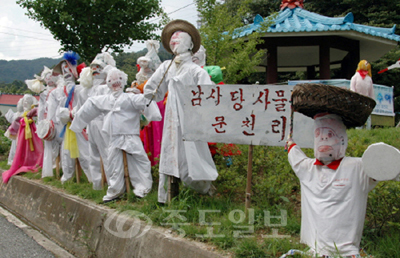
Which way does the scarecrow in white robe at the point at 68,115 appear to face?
toward the camera

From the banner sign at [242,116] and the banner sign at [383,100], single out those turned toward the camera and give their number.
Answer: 2

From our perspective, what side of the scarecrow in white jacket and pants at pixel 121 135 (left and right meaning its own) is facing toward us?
front

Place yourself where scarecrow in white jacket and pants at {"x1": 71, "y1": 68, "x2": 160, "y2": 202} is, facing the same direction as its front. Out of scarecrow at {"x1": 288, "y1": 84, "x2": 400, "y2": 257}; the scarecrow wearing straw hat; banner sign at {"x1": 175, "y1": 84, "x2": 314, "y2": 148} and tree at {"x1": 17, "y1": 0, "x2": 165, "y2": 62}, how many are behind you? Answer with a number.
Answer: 1

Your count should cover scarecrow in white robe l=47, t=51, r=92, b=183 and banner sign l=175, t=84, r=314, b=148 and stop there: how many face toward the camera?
2

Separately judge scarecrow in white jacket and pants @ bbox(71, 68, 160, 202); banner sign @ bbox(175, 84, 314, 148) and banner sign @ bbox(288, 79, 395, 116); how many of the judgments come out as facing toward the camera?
3

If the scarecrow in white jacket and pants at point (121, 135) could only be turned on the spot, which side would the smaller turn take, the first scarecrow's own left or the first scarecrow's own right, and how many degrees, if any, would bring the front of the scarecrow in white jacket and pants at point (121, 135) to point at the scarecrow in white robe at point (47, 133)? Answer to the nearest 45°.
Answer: approximately 135° to the first scarecrow's own right

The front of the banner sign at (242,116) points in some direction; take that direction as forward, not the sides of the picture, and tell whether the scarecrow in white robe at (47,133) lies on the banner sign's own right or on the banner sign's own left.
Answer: on the banner sign's own right

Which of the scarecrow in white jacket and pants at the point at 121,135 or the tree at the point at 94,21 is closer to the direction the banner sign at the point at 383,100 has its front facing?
the scarecrow in white jacket and pants

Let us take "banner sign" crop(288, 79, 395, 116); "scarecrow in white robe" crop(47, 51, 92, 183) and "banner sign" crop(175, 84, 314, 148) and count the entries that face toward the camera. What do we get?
3

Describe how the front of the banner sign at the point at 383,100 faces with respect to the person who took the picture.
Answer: facing the viewer

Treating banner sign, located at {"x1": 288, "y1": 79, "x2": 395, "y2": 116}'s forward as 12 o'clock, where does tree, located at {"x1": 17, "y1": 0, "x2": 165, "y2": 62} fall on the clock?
The tree is roughly at 3 o'clock from the banner sign.

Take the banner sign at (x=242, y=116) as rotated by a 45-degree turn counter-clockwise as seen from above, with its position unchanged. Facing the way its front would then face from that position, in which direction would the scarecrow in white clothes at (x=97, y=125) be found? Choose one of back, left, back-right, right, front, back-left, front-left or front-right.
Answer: back
